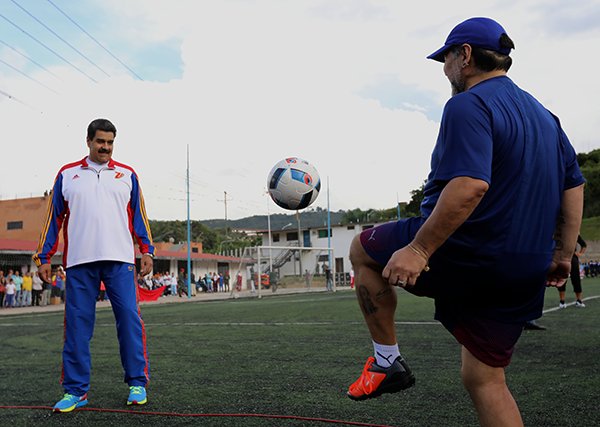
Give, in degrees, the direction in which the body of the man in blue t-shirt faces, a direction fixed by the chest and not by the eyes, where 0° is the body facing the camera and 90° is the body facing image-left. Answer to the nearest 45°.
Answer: approximately 135°

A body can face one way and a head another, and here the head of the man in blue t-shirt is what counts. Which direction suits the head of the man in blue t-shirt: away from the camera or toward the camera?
away from the camera

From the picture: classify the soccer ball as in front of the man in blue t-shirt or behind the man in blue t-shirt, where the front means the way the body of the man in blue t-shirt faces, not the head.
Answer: in front
